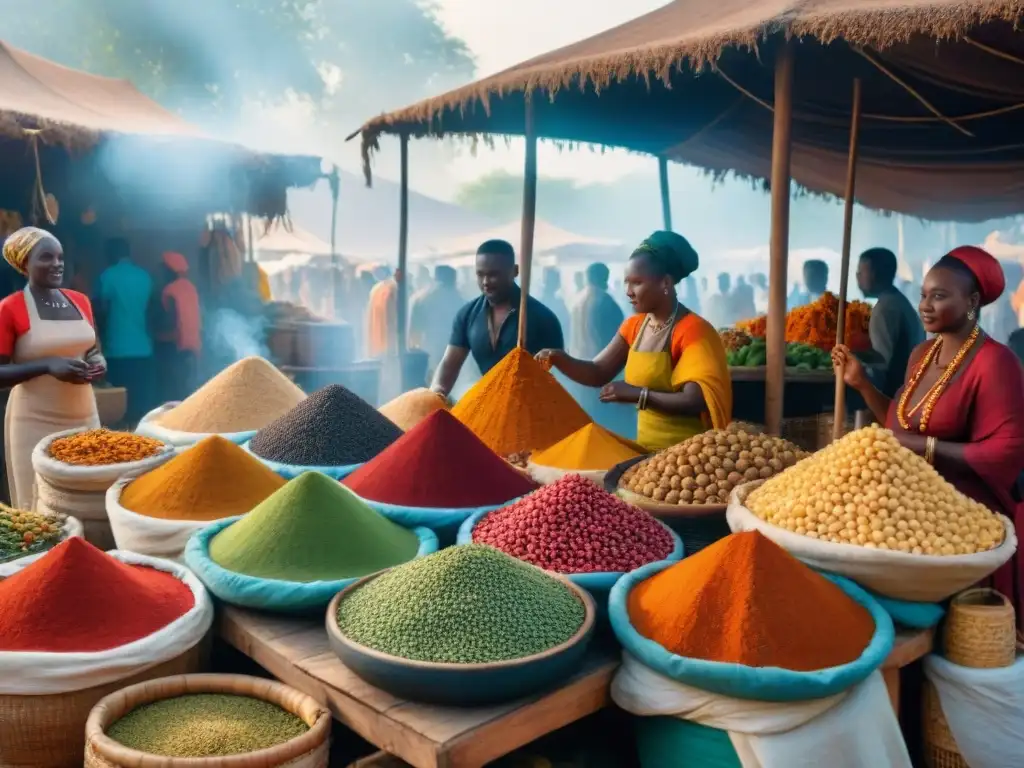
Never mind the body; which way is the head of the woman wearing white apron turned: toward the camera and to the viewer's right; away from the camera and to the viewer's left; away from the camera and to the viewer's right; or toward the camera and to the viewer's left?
toward the camera and to the viewer's right

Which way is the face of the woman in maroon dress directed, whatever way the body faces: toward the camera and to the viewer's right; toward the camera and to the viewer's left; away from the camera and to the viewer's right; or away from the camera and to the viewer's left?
toward the camera and to the viewer's left

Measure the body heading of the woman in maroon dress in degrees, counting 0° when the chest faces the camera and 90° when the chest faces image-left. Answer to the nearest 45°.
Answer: approximately 45°

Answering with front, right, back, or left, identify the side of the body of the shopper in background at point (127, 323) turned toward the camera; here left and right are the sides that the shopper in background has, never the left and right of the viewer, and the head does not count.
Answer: back

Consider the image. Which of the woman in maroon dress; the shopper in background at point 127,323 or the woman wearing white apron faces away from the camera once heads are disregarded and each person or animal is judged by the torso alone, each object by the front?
the shopper in background

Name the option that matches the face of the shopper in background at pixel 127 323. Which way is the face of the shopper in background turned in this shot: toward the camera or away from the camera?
away from the camera

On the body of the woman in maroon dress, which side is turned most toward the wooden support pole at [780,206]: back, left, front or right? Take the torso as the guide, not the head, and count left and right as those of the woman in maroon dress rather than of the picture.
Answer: right

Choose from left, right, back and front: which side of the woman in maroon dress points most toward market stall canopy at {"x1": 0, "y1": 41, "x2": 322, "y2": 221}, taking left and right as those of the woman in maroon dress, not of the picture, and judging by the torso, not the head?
right

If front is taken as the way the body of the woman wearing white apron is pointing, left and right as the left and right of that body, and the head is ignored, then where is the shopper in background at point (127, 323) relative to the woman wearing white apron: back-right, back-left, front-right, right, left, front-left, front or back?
back-left

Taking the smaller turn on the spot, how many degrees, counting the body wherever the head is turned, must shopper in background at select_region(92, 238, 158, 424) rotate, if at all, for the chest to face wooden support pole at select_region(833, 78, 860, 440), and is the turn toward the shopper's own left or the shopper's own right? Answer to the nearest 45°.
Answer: approximately 135° to the shopper's own right

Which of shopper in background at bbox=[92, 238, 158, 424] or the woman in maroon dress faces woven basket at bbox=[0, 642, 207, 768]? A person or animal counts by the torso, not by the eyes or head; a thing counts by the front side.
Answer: the woman in maroon dress

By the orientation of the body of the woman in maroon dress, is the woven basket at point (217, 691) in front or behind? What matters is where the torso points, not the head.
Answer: in front

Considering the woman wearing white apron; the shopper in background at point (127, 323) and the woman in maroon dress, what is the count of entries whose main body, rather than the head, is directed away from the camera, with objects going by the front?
1

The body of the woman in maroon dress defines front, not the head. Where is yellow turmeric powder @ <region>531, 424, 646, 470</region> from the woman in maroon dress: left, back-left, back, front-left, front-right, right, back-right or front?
front-right

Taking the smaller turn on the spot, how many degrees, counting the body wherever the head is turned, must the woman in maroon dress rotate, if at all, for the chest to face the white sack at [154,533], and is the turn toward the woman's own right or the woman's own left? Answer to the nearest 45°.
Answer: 0° — they already face it
